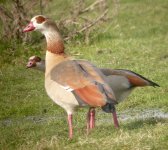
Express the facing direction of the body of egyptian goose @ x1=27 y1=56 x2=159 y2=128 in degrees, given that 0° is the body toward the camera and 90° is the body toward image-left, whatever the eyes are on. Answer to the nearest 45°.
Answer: approximately 90°

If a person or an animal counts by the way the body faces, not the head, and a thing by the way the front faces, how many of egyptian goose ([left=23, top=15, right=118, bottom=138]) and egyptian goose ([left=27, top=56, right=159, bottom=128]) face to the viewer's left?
2

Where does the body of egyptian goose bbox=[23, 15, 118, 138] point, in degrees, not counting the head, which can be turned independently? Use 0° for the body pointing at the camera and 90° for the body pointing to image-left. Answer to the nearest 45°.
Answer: approximately 90°

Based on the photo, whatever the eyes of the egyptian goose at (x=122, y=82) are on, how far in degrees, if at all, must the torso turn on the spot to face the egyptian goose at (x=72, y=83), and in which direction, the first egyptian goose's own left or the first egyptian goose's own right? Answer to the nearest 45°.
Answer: approximately 45° to the first egyptian goose's own left
